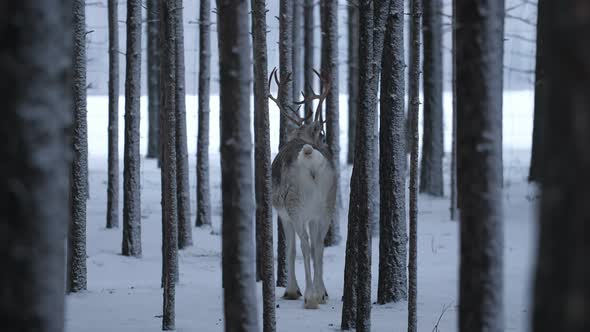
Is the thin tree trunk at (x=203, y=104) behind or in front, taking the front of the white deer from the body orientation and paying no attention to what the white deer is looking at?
in front

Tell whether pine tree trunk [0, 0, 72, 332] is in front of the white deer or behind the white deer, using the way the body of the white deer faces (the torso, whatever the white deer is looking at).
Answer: behind

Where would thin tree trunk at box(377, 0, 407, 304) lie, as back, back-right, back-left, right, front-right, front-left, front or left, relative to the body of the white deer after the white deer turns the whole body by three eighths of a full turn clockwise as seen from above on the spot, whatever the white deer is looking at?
front

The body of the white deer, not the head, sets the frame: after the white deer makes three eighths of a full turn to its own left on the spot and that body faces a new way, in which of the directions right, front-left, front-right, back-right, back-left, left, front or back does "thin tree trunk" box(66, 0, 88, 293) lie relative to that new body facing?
front-right

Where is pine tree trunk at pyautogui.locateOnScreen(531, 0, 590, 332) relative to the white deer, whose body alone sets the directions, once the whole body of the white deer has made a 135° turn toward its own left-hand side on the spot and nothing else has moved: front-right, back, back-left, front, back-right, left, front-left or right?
front-left

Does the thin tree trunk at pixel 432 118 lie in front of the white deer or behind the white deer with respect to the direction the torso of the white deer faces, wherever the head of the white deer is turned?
in front

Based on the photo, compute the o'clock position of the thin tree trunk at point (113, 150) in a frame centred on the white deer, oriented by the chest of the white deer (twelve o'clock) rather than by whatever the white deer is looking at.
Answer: The thin tree trunk is roughly at 11 o'clock from the white deer.

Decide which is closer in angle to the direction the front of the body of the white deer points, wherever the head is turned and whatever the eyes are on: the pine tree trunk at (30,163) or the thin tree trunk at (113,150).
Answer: the thin tree trunk

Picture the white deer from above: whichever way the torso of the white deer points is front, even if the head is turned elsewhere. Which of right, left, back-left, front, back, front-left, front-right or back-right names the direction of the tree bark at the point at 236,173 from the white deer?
back

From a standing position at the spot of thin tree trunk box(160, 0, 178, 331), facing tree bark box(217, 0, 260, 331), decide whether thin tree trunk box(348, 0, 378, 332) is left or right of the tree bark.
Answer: left

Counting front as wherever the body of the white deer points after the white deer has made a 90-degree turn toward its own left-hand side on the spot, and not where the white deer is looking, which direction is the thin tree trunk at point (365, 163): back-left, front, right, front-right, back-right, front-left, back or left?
left

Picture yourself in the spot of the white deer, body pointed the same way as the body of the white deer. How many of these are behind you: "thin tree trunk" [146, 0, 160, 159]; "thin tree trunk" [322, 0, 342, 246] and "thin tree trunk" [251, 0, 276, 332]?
1

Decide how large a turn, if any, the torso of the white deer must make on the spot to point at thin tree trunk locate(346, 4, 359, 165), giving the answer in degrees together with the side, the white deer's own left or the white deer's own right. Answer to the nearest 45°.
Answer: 0° — it already faces it

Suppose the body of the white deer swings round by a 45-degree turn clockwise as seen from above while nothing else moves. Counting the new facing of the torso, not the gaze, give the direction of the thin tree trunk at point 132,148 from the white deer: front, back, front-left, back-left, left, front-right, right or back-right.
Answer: left

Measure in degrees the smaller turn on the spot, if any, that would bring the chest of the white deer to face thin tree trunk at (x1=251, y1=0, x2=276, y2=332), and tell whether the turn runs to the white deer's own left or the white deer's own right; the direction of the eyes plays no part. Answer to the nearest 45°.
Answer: approximately 180°

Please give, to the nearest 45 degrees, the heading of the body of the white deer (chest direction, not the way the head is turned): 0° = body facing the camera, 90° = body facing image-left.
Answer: approximately 180°

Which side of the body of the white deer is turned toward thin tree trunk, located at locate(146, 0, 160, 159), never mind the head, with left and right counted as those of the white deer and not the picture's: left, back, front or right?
front

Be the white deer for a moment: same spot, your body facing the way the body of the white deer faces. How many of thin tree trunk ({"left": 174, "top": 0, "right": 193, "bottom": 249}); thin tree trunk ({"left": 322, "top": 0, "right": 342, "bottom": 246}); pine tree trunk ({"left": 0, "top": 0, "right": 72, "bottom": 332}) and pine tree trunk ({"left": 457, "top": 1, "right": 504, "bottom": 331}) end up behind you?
2
